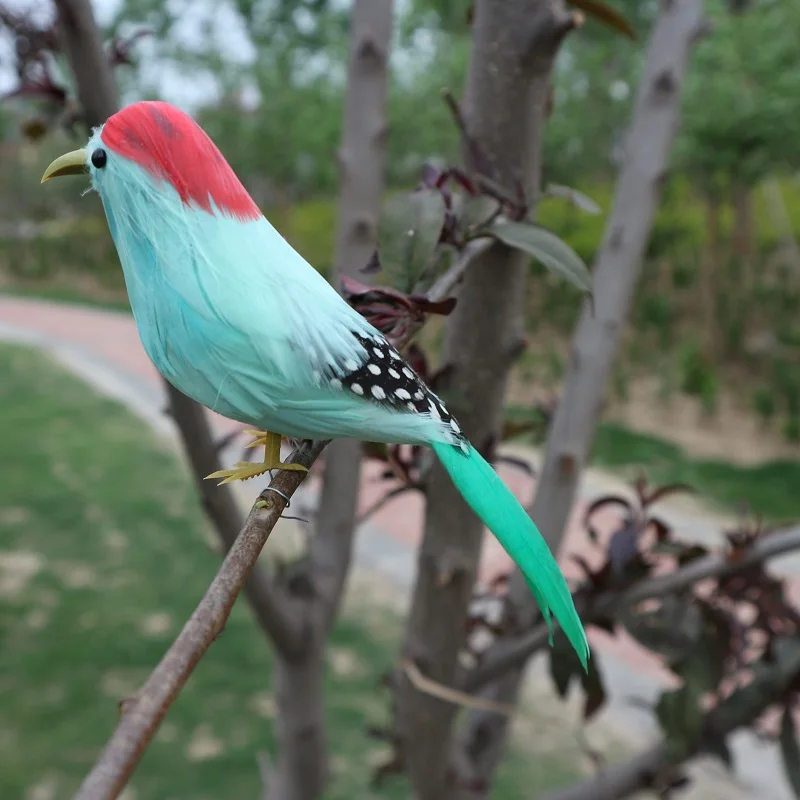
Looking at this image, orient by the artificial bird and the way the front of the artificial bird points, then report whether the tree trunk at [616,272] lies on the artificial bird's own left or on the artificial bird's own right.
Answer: on the artificial bird's own right

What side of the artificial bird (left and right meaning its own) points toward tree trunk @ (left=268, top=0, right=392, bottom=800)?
right

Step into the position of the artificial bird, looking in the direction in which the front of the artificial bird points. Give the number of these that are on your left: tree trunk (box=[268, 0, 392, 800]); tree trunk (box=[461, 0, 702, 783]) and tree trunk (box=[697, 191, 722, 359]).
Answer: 0

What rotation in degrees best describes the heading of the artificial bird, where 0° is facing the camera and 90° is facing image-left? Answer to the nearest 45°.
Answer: approximately 90°

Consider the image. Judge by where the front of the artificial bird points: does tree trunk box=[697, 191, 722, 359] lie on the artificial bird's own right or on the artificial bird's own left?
on the artificial bird's own right
